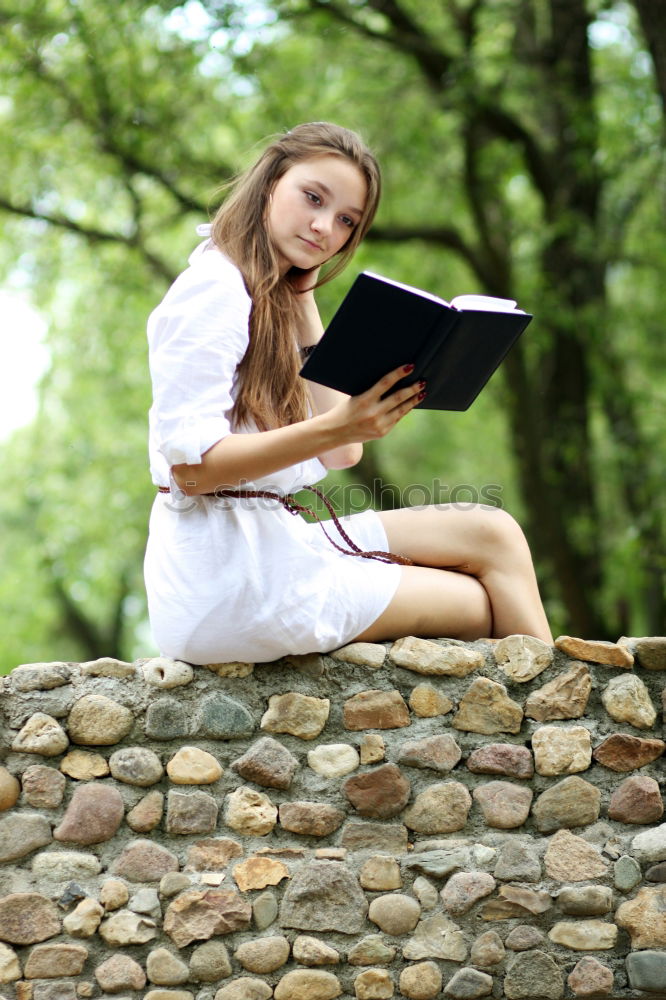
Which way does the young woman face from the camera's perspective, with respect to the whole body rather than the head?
to the viewer's right
